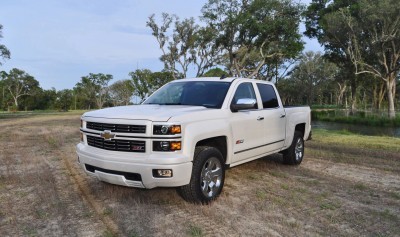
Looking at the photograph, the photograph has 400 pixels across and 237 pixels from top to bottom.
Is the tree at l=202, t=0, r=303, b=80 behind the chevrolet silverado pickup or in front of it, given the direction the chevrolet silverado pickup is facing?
behind

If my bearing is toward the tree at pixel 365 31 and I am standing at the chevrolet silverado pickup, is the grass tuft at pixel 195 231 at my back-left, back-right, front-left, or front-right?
back-right

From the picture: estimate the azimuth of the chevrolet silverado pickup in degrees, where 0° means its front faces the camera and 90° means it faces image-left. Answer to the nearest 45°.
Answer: approximately 45°

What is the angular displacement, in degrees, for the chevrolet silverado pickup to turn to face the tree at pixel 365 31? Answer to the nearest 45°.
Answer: approximately 180°
